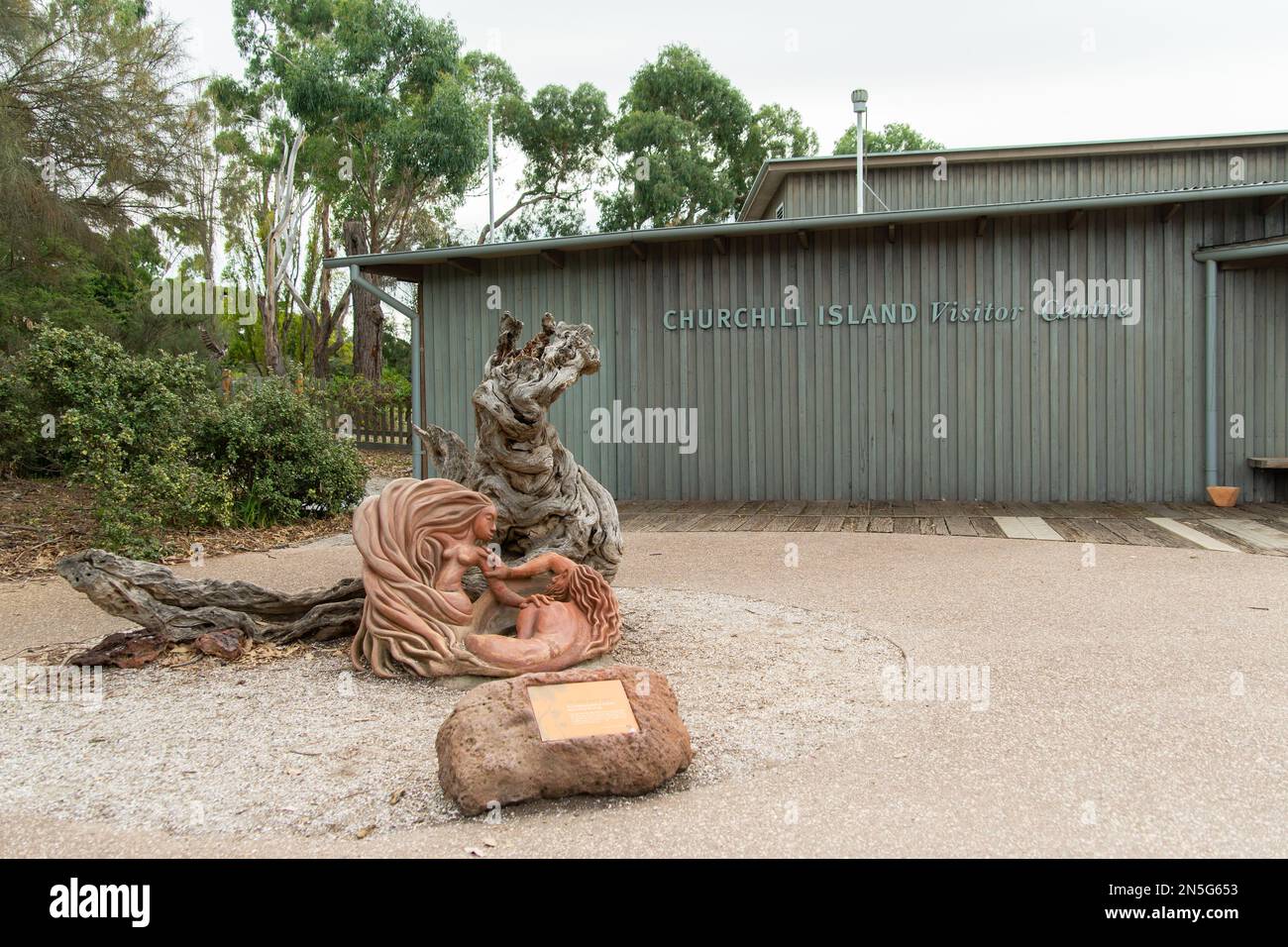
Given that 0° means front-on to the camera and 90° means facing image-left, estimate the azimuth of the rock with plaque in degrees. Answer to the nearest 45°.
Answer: approximately 0°

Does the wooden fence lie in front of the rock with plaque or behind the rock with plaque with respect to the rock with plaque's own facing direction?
behind

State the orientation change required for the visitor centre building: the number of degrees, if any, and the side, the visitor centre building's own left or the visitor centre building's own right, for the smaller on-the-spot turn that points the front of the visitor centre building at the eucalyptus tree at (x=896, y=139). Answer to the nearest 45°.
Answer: approximately 180°

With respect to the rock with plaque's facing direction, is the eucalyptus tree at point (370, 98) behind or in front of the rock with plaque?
behind

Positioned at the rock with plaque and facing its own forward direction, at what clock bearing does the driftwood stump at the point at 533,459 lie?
The driftwood stump is roughly at 6 o'clock from the rock with plaque.

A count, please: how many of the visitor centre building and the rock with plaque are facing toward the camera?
2

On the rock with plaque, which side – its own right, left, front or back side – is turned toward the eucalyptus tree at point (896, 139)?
back

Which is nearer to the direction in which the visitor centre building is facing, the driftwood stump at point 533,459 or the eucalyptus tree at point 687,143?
the driftwood stump

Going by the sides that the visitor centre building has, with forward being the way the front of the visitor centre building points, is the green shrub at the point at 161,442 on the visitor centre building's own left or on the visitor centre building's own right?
on the visitor centre building's own right
